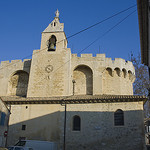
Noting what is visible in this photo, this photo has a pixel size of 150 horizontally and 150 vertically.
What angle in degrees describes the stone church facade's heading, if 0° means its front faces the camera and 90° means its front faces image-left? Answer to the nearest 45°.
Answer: approximately 0°
